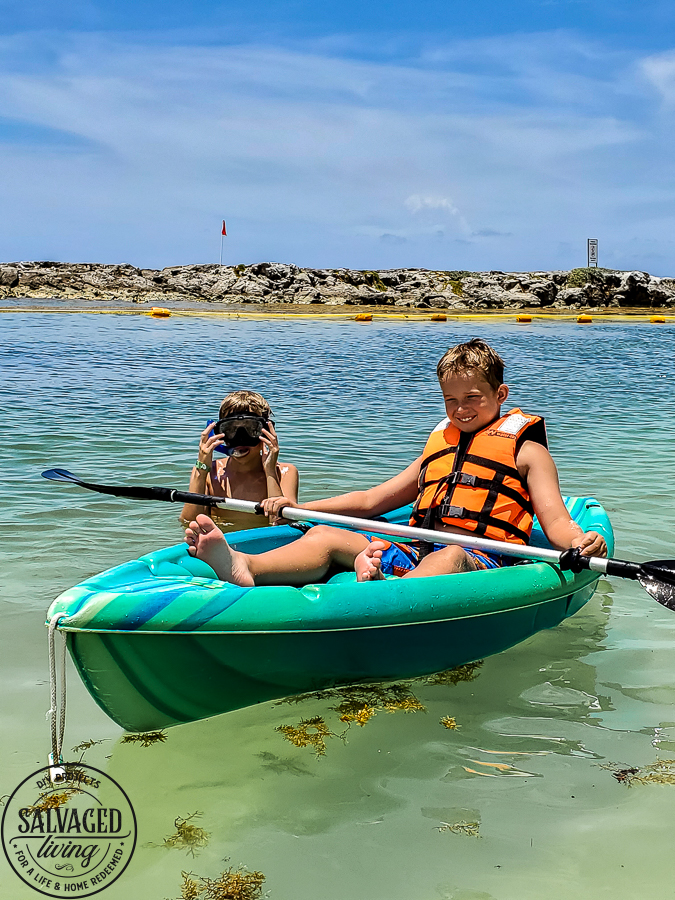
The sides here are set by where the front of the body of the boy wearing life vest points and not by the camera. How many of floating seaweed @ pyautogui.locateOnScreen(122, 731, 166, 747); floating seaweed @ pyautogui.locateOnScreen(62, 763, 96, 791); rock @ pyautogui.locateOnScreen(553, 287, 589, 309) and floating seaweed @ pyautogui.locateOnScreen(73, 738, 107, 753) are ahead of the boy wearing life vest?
3

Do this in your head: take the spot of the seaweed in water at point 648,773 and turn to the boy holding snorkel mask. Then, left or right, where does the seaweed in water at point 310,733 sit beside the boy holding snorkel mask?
left

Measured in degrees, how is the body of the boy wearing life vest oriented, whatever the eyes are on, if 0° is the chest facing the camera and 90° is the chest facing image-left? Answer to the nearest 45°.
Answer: approximately 45°

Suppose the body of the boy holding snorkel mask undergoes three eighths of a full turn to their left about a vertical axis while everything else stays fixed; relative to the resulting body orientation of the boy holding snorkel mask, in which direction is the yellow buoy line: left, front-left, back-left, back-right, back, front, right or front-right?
front-left

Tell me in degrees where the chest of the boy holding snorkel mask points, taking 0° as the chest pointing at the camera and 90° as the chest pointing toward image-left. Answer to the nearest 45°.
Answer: approximately 0°

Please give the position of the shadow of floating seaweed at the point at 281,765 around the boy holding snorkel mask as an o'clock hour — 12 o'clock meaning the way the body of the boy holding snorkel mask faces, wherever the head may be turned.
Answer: The shadow of floating seaweed is roughly at 12 o'clock from the boy holding snorkel mask.

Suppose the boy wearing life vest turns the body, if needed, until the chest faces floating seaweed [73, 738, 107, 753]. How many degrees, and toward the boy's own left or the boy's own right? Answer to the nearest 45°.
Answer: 0° — they already face it

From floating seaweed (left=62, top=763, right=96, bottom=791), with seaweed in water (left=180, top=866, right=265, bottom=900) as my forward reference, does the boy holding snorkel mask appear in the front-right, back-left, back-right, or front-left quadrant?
back-left
